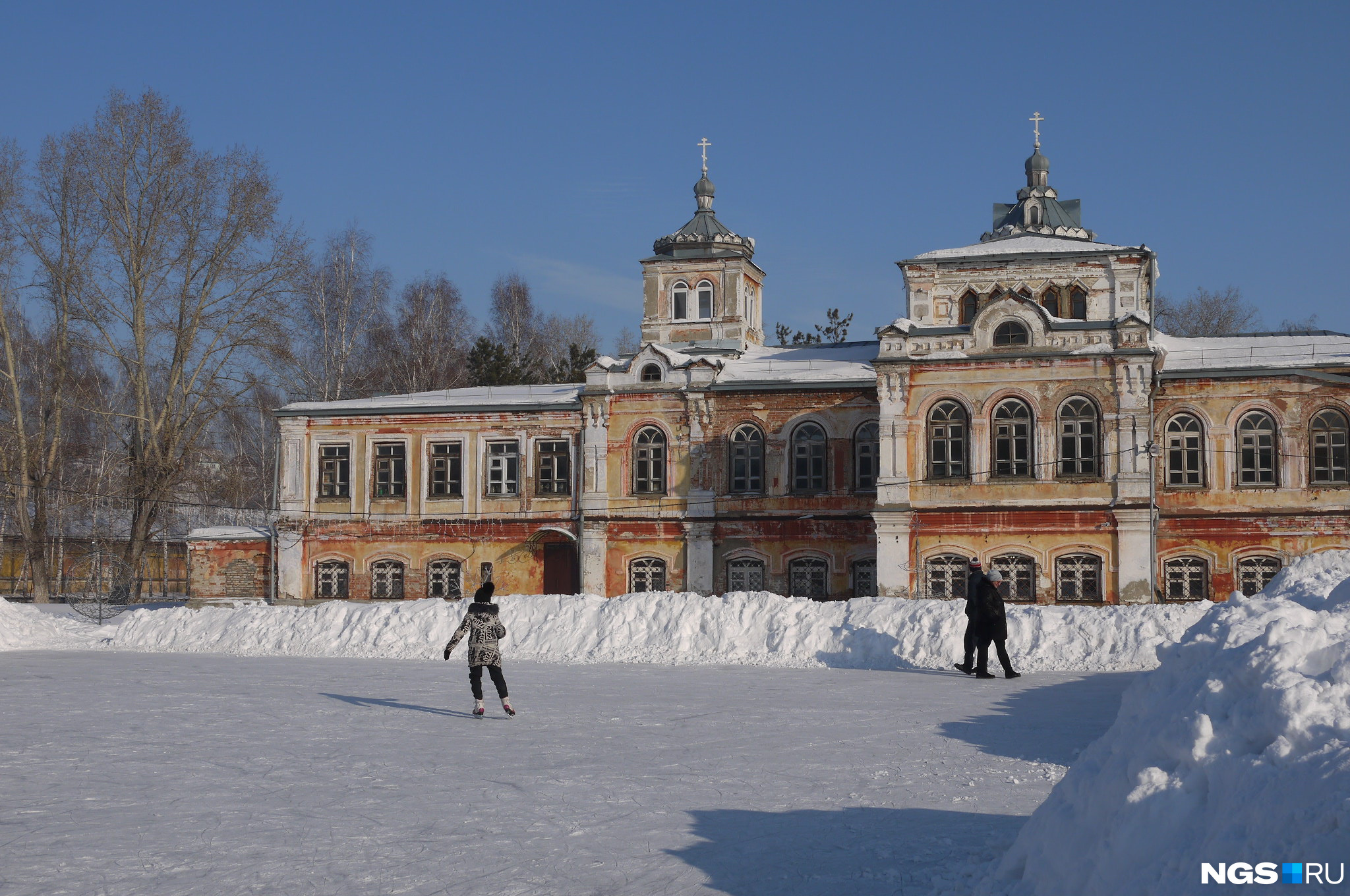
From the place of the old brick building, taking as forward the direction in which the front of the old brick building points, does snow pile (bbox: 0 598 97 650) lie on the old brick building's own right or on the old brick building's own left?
on the old brick building's own right

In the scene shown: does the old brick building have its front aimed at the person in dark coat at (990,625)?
yes

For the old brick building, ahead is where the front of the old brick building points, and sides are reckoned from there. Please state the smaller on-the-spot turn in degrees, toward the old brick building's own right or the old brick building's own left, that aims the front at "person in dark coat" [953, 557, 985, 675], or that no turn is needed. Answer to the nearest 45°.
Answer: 0° — it already faces them

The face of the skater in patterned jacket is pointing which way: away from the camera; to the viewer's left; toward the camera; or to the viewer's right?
away from the camera

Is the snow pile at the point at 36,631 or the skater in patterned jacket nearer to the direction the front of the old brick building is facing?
the skater in patterned jacket

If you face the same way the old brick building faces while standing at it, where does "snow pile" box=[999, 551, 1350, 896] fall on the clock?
The snow pile is roughly at 12 o'clock from the old brick building.

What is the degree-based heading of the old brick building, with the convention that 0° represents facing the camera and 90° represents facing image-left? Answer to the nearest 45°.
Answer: approximately 0°

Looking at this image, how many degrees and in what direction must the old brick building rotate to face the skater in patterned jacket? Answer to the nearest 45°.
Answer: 0° — it already faces them

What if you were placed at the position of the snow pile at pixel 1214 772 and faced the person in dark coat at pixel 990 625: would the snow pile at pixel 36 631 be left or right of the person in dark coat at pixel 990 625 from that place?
left
